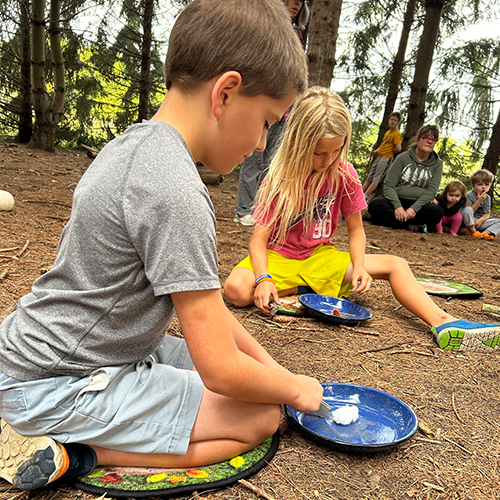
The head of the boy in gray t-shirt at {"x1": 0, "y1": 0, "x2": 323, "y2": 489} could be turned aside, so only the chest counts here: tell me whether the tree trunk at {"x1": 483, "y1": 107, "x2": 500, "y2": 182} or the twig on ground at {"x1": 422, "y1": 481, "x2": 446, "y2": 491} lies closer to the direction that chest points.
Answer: the twig on ground

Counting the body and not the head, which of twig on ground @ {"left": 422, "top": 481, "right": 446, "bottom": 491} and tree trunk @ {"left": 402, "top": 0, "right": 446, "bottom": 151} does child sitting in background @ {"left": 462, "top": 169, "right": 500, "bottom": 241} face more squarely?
the twig on ground

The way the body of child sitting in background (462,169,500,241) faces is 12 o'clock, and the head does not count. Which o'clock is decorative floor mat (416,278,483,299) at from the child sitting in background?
The decorative floor mat is roughly at 12 o'clock from the child sitting in background.

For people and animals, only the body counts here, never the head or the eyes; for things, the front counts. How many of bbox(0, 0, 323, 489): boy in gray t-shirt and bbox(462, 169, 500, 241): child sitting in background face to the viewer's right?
1

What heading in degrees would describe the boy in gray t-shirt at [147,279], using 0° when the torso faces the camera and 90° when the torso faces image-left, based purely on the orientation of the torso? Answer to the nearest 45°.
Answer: approximately 270°

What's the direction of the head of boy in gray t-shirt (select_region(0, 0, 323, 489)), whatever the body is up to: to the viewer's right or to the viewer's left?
to the viewer's right

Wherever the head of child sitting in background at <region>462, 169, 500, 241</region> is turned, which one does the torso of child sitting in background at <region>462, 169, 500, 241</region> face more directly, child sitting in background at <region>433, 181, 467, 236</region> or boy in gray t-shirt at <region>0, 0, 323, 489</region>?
the boy in gray t-shirt

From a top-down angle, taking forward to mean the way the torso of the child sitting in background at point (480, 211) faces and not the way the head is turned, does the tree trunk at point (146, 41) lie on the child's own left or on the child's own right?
on the child's own right
